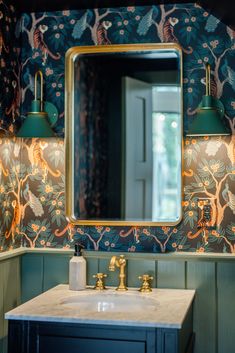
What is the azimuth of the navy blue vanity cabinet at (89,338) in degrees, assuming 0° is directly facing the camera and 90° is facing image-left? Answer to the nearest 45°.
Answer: approximately 0°

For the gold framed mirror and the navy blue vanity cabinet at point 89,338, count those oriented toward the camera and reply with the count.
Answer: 2

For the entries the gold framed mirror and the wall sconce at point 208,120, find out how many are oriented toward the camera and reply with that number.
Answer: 2

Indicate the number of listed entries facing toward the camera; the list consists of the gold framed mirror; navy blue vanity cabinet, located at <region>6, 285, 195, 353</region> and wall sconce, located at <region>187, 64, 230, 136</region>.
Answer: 3
